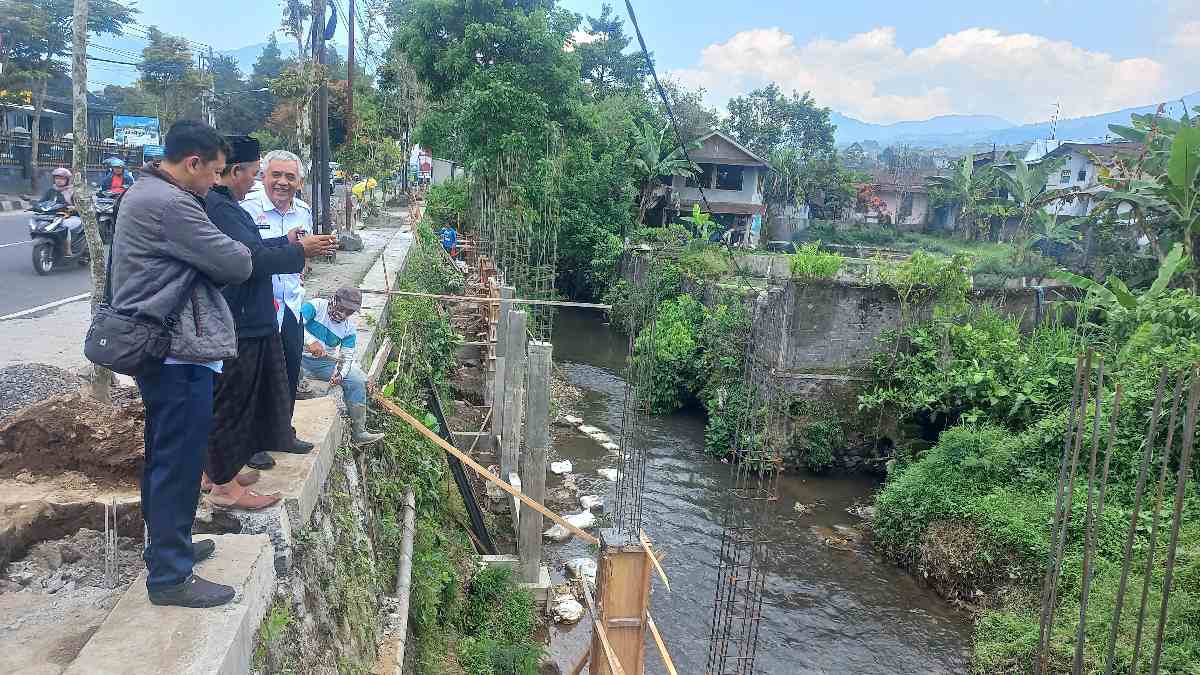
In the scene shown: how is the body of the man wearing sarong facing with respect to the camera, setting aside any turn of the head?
to the viewer's right

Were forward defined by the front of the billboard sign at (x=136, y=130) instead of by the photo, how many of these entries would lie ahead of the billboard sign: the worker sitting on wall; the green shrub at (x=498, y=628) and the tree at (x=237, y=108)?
2

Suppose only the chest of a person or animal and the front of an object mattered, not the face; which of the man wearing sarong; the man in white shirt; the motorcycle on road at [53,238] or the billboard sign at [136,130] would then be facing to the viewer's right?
the man wearing sarong

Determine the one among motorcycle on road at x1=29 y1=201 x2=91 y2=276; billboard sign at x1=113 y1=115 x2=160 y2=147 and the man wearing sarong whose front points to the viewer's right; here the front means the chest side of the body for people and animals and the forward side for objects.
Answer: the man wearing sarong

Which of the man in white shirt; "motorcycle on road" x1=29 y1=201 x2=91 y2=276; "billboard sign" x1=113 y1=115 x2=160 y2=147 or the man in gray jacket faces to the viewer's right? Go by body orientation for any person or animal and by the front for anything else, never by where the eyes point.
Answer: the man in gray jacket

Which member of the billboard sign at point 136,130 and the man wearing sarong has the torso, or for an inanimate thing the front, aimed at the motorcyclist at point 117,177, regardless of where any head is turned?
the billboard sign

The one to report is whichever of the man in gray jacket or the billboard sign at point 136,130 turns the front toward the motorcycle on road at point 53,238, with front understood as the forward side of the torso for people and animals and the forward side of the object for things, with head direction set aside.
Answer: the billboard sign

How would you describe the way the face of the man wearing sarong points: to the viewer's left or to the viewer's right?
to the viewer's right

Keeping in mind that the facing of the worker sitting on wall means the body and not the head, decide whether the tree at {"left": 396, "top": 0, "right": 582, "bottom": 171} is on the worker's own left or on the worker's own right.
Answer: on the worker's own left

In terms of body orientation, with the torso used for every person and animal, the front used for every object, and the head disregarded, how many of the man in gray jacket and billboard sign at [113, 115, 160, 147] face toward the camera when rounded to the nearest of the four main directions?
1
